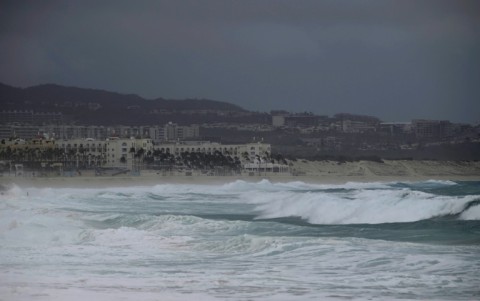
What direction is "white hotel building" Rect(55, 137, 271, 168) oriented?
toward the camera
